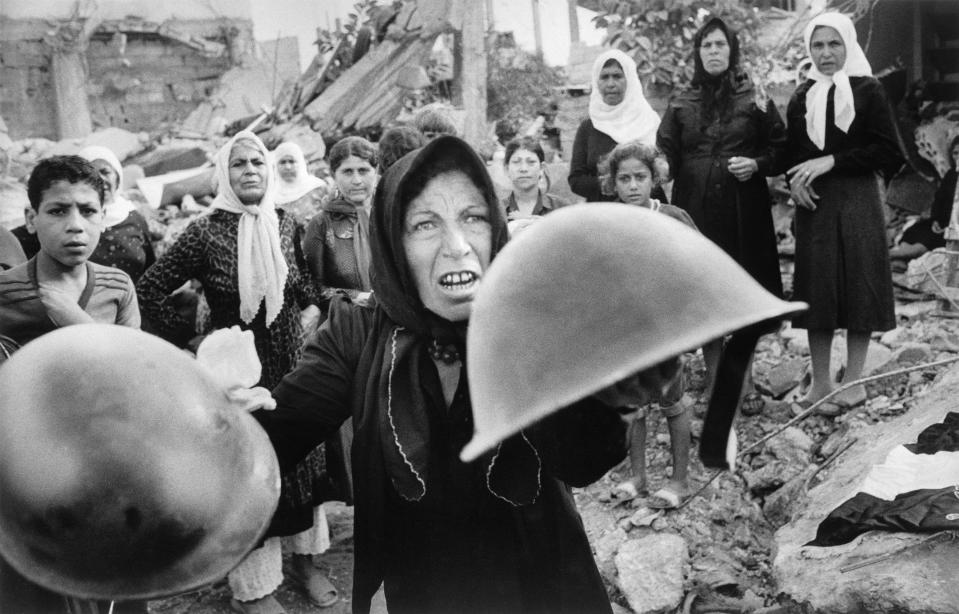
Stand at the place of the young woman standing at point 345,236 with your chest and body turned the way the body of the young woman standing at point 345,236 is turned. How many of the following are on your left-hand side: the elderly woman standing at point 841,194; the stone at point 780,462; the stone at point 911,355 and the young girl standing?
4

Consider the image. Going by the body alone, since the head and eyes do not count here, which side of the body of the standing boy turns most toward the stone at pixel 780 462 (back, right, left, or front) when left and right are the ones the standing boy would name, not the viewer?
left

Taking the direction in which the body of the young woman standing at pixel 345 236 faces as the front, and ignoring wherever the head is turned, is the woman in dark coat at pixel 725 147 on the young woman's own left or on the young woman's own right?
on the young woman's own left

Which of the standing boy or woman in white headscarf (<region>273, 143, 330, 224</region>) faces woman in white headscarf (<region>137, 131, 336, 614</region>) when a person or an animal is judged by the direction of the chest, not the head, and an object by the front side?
woman in white headscarf (<region>273, 143, 330, 224</region>)

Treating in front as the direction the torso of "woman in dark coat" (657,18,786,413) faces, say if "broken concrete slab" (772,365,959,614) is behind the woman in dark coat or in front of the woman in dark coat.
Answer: in front

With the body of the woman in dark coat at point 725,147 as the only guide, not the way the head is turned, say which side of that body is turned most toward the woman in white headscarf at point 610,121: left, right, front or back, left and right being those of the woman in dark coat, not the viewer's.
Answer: right

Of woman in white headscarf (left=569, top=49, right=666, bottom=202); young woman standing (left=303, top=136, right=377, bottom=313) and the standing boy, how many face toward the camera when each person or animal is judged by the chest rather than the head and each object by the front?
3

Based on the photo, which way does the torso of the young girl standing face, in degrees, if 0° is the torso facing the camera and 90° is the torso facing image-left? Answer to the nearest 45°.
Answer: approximately 45°

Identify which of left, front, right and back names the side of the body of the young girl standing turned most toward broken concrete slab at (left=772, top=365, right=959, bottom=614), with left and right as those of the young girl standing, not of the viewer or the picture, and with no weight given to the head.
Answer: left

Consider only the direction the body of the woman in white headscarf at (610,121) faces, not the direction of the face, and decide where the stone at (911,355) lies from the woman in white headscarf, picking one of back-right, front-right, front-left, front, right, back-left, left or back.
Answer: left
